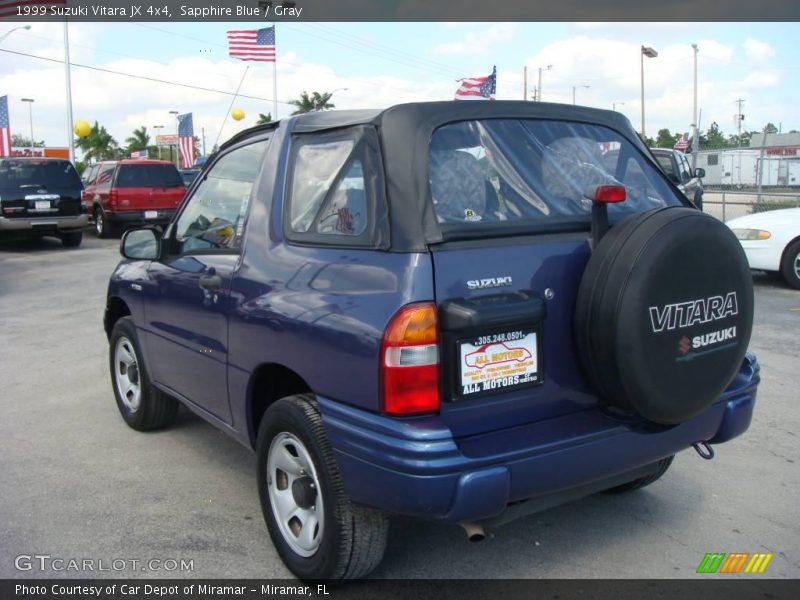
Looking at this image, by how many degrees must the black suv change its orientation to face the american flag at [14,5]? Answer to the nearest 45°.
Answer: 0° — it already faces it

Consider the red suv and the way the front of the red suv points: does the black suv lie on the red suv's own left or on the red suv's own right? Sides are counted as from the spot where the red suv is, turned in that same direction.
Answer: on the red suv's own left

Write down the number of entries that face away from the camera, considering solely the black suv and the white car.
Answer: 1

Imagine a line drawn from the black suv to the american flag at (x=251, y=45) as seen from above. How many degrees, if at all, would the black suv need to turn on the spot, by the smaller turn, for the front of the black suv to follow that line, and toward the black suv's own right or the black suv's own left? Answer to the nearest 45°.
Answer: approximately 45° to the black suv's own right

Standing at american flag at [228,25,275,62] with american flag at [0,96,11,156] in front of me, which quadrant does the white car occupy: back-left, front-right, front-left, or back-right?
back-left

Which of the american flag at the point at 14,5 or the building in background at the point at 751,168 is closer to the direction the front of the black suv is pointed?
the american flag

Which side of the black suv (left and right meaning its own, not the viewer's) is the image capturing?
back

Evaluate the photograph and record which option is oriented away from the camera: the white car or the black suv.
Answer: the black suv

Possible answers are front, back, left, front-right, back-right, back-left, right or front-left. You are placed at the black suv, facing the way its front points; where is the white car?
back-right
